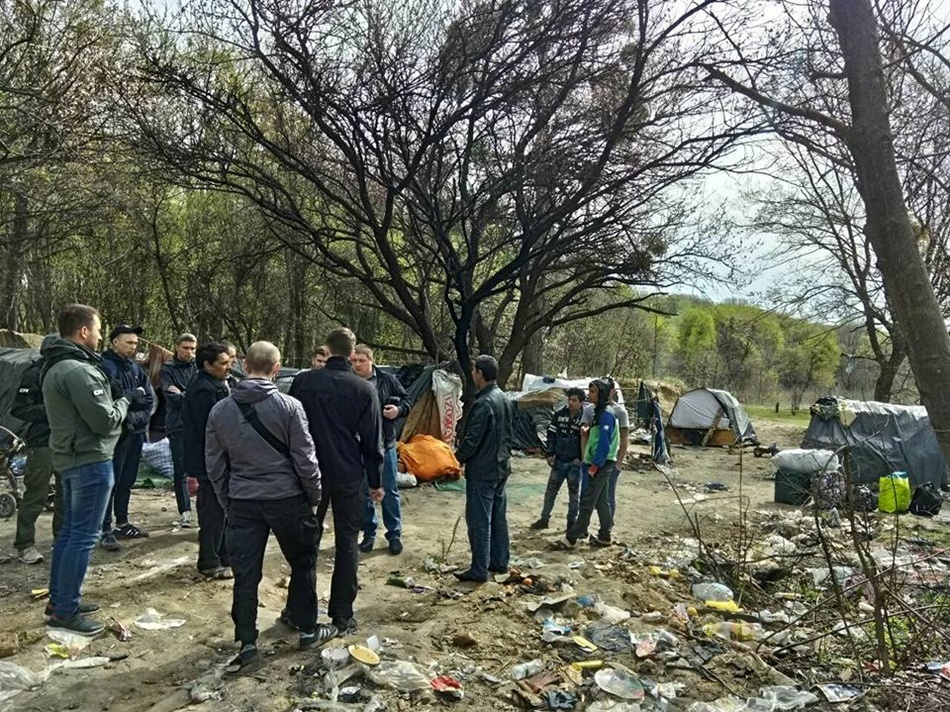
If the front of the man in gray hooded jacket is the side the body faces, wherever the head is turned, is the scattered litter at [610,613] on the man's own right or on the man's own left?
on the man's own right

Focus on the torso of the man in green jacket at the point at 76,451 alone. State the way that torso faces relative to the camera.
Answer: to the viewer's right

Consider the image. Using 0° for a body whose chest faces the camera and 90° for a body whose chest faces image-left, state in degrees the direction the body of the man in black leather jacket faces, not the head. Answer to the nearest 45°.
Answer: approximately 135°

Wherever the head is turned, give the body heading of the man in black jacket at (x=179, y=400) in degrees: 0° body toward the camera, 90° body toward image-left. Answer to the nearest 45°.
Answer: approximately 315°

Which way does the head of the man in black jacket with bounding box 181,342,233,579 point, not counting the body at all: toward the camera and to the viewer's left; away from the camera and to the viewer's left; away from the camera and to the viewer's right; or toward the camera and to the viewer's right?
toward the camera and to the viewer's right

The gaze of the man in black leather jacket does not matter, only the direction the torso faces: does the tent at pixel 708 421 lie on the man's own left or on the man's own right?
on the man's own right

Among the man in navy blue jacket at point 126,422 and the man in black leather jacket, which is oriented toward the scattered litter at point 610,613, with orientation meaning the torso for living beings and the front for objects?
the man in navy blue jacket

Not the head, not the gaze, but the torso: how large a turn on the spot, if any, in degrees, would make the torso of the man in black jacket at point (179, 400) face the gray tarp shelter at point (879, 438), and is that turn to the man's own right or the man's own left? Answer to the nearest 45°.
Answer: approximately 45° to the man's own left

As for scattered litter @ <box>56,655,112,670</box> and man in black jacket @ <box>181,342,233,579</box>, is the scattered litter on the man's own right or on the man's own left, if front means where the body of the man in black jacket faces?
on the man's own right

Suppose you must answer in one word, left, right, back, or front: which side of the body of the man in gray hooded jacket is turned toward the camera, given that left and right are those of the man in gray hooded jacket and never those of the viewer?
back

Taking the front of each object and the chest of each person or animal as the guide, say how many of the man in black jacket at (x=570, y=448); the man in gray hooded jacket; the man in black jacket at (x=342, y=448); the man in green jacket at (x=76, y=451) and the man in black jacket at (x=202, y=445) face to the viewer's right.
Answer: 2

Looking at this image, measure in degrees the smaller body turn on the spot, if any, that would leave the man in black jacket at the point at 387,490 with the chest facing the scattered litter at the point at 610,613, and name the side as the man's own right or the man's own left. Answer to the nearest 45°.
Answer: approximately 90° to the man's own left

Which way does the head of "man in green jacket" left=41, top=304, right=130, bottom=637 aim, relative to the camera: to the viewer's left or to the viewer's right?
to the viewer's right

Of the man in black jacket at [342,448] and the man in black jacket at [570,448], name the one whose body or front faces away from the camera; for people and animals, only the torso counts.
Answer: the man in black jacket at [342,448]
